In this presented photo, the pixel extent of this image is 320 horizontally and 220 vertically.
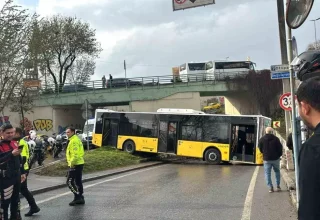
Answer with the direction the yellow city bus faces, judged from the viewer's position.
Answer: facing to the right of the viewer

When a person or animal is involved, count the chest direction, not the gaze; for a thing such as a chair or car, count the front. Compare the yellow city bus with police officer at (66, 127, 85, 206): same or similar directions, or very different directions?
very different directions

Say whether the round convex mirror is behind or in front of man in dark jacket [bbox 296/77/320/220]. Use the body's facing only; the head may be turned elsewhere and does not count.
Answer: in front

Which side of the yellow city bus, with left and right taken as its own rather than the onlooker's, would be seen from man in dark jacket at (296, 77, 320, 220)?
right

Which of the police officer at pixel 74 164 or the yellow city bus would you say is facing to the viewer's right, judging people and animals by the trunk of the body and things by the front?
the yellow city bus

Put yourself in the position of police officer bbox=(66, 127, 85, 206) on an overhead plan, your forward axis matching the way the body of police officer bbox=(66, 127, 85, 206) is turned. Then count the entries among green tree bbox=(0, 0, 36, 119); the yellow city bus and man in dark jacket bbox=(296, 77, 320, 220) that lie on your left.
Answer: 1

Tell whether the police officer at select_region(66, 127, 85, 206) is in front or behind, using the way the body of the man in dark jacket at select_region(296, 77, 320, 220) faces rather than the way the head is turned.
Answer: in front

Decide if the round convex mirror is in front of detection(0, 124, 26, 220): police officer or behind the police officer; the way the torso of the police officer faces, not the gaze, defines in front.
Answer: in front

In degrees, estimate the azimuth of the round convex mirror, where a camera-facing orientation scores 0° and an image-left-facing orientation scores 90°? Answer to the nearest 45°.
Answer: approximately 45°

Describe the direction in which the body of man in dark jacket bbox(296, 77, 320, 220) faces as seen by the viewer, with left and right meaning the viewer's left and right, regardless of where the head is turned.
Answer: facing away from the viewer and to the left of the viewer

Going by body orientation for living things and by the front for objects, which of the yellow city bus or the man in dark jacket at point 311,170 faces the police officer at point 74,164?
the man in dark jacket
